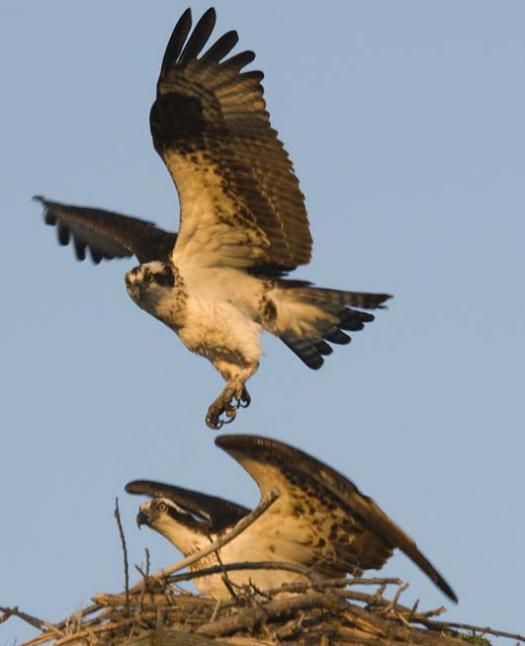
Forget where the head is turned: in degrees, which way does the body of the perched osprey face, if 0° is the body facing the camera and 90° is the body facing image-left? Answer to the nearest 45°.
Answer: approximately 90°
